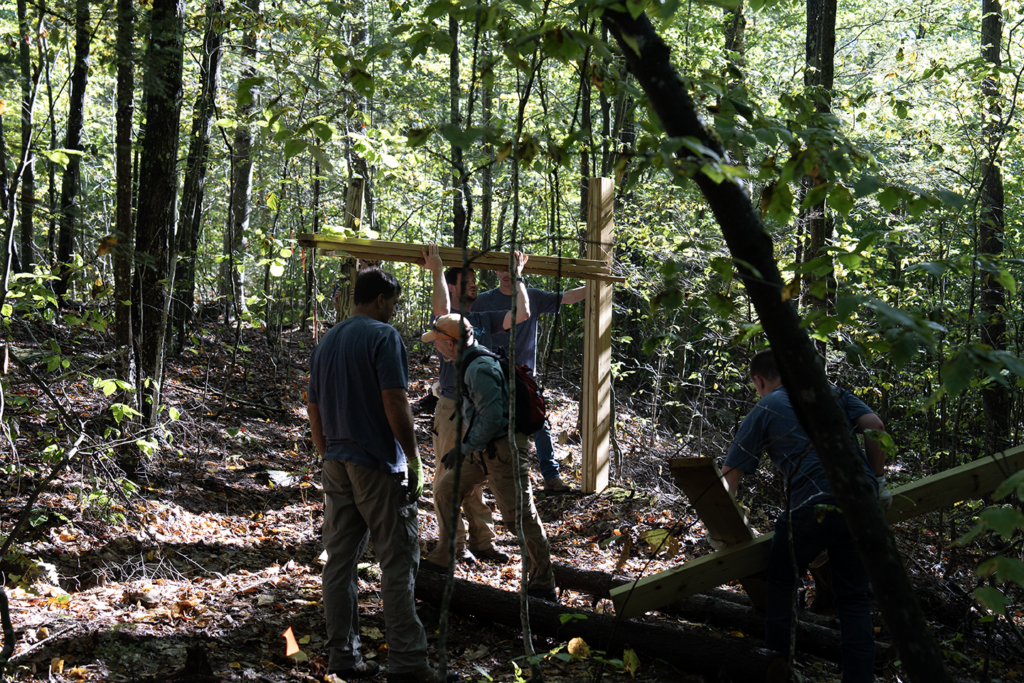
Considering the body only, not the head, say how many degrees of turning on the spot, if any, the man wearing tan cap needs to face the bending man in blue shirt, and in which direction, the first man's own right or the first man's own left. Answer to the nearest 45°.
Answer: approximately 135° to the first man's own left

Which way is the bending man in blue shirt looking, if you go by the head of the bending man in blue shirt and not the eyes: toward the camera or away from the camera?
away from the camera

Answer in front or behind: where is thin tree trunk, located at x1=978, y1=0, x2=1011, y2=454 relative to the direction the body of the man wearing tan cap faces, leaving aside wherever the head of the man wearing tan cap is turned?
behind

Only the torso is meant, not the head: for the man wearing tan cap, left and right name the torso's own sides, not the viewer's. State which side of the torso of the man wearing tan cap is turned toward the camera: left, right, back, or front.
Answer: left
